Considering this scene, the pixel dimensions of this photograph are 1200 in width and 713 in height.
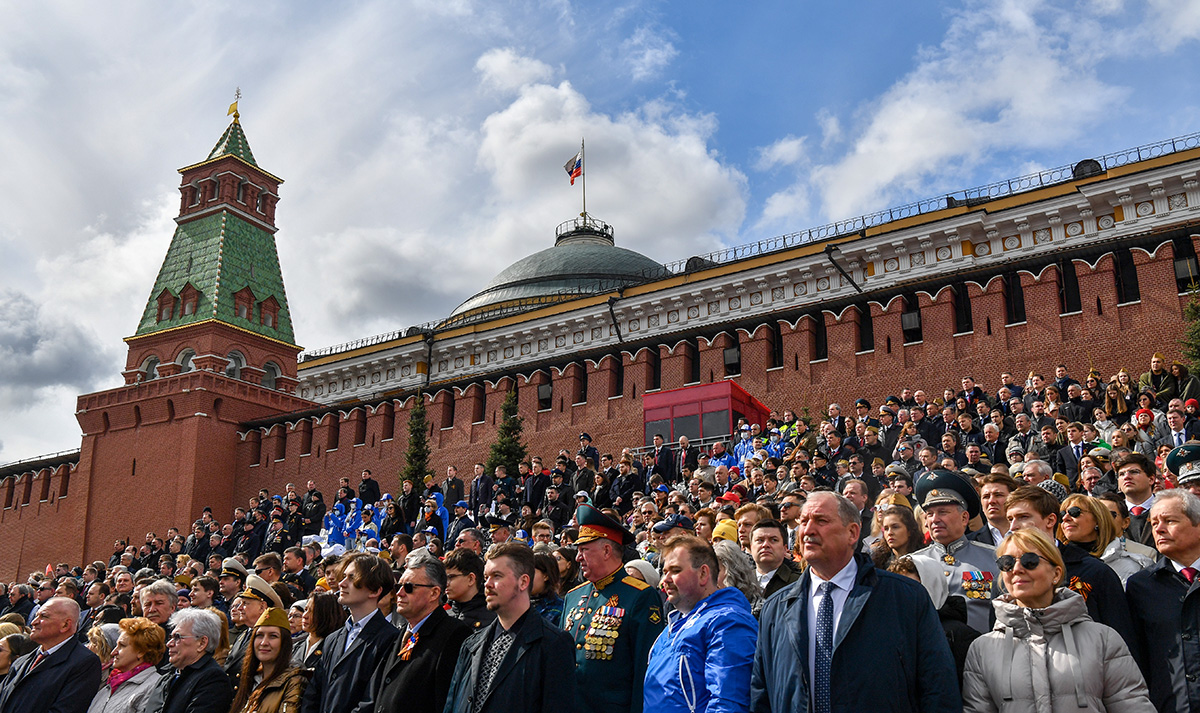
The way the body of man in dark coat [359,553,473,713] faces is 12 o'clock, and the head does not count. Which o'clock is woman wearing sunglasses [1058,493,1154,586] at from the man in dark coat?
The woman wearing sunglasses is roughly at 8 o'clock from the man in dark coat.

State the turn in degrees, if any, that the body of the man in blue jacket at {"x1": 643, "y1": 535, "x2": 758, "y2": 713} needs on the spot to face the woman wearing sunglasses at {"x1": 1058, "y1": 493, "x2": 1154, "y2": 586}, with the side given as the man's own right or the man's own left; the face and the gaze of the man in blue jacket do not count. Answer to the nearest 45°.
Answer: approximately 180°

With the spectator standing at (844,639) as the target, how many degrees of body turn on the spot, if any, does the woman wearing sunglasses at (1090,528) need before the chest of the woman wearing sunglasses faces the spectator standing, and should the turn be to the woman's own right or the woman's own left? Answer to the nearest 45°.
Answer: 0° — they already face them

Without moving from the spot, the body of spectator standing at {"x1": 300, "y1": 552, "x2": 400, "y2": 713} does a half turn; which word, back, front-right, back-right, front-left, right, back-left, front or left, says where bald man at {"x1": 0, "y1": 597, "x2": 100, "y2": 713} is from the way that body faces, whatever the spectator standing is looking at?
left

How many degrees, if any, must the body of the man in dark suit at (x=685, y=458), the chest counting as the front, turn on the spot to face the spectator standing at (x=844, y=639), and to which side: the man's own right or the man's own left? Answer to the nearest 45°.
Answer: approximately 45° to the man's own left

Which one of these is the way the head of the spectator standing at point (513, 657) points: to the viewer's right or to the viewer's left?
to the viewer's left

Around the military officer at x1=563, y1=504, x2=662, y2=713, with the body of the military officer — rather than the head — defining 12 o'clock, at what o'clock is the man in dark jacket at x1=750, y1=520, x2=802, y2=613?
The man in dark jacket is roughly at 7 o'clock from the military officer.

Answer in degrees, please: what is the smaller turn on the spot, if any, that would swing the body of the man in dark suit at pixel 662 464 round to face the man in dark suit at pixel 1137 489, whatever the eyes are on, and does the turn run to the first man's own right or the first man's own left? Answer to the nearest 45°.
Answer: approximately 45° to the first man's own left

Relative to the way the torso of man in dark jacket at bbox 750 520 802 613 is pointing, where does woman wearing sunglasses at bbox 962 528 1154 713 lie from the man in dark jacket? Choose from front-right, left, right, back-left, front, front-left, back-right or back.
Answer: left

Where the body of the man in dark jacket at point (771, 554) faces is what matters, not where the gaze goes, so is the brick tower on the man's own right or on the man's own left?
on the man's own right

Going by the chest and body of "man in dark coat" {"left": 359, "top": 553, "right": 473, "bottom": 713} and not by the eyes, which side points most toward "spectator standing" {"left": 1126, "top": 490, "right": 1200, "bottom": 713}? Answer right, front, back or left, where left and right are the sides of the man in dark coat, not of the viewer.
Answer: left
